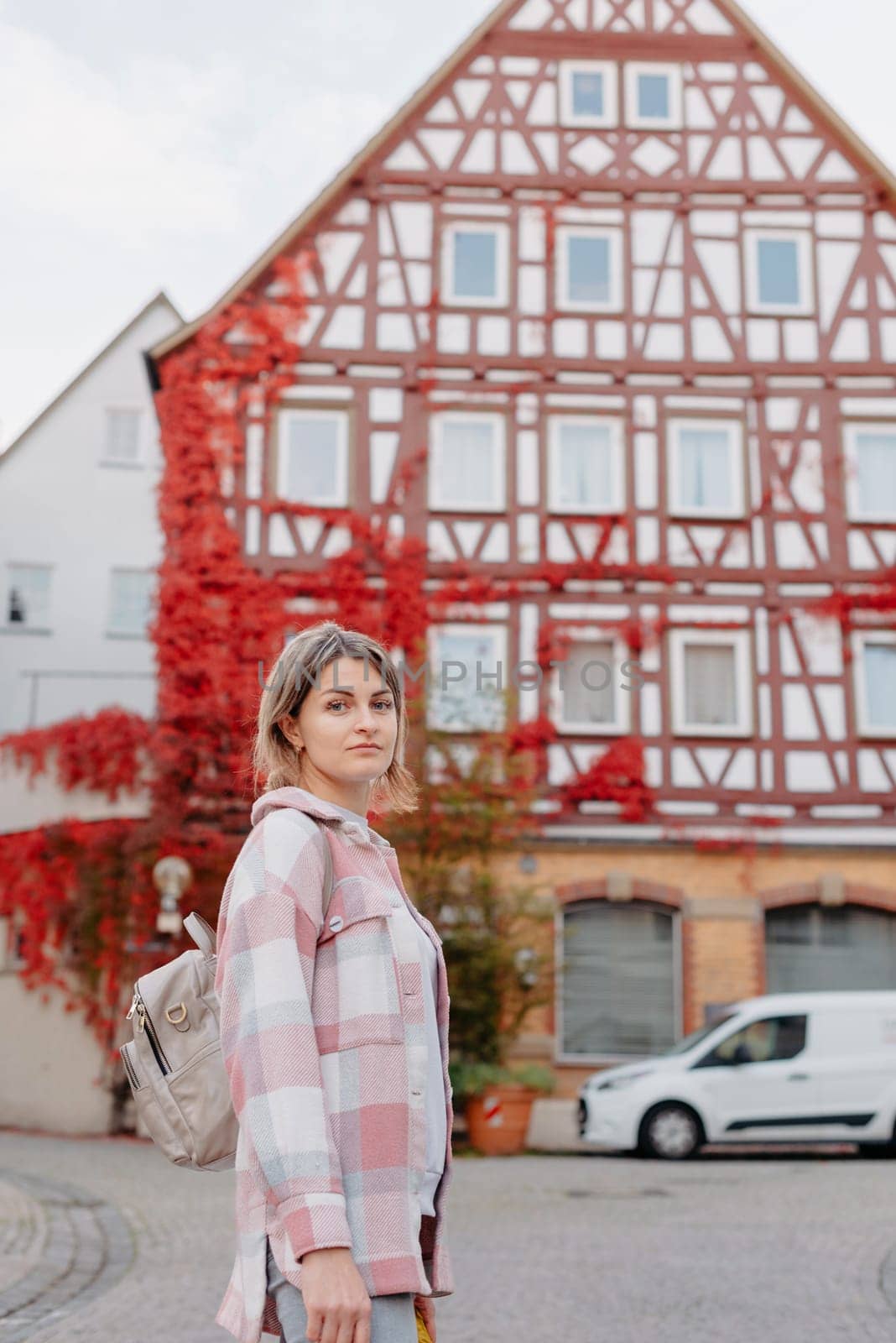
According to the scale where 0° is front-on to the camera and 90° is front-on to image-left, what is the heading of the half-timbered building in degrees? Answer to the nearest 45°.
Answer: approximately 0°

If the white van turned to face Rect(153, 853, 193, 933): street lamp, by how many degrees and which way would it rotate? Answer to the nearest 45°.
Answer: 0° — it already faces it

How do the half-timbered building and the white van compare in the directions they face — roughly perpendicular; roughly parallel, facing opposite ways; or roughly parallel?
roughly perpendicular

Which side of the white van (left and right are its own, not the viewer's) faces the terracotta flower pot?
front

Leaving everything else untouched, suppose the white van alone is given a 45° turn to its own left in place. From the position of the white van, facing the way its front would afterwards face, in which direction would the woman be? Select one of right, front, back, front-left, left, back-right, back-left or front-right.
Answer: front-left

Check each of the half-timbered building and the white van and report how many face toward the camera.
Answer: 1

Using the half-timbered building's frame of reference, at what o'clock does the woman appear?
The woman is roughly at 12 o'clock from the half-timbered building.

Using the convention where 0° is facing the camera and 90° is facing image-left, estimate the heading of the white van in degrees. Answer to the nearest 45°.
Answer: approximately 90°
